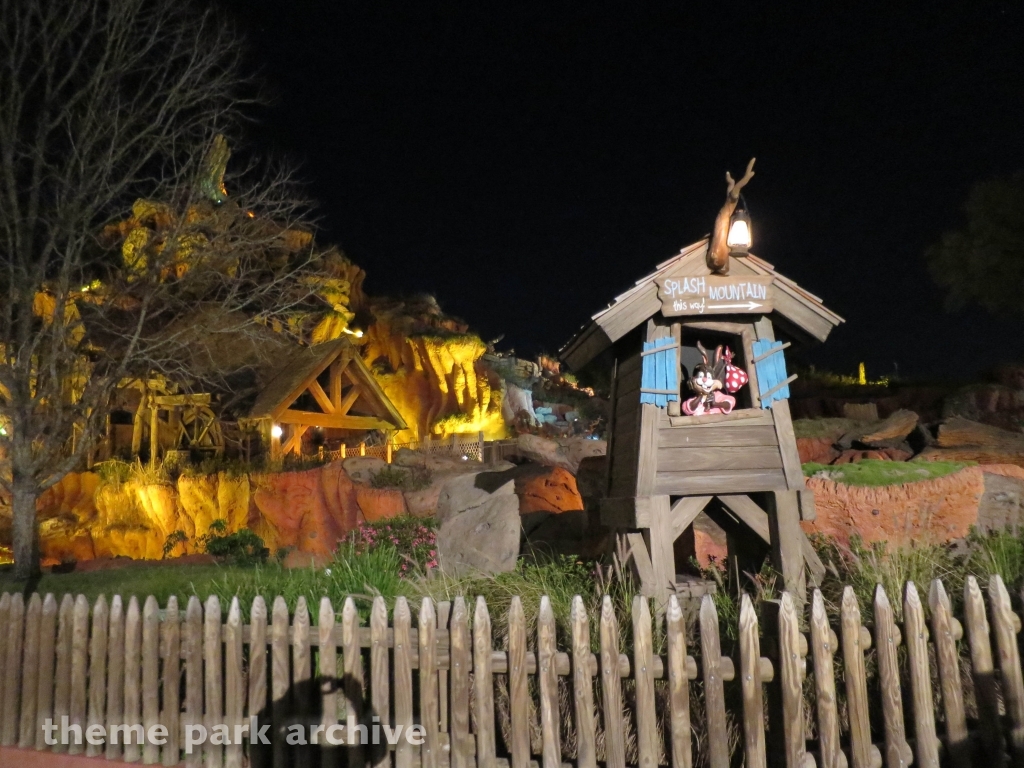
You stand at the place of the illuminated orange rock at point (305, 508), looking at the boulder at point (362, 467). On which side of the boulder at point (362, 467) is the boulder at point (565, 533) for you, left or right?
right

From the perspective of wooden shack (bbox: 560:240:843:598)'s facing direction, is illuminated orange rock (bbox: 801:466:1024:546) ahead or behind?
behind

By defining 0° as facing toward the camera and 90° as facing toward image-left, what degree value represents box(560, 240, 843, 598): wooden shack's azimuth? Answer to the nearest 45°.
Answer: approximately 0°

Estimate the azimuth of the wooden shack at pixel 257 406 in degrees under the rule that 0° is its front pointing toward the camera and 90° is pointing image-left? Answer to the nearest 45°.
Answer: approximately 315°

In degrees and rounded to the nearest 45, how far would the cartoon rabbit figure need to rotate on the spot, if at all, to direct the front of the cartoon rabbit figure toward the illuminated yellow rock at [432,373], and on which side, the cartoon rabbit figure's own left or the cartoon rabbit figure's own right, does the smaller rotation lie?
approximately 135° to the cartoon rabbit figure's own right

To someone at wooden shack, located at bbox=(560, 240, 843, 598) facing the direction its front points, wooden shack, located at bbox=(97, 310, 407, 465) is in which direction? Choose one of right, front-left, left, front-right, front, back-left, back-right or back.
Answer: back-right

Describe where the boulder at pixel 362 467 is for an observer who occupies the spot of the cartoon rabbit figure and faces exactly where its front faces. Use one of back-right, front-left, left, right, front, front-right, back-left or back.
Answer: back-right

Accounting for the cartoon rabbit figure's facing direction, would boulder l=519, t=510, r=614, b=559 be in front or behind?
behind
